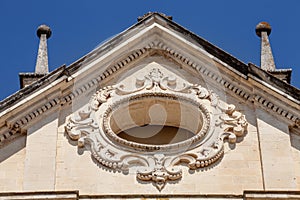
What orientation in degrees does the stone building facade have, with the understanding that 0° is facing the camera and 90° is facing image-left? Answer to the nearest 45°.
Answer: approximately 0°
